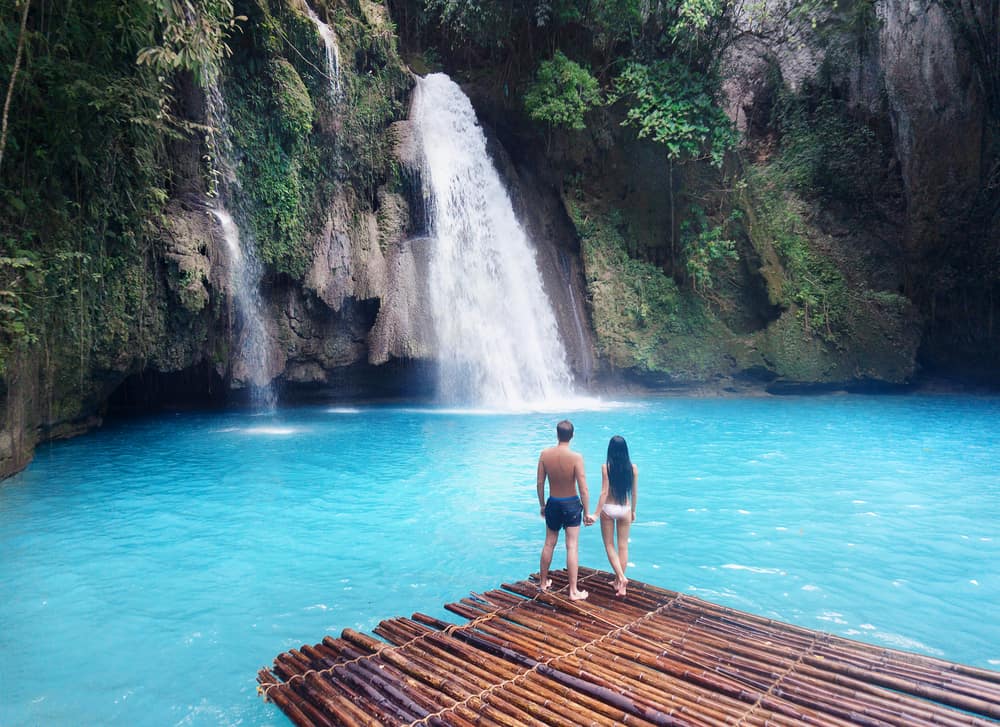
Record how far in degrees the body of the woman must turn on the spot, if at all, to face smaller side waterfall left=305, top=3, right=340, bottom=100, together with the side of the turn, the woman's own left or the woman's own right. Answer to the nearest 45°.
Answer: approximately 45° to the woman's own left

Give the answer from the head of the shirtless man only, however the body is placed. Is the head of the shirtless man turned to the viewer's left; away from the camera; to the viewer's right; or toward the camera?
away from the camera

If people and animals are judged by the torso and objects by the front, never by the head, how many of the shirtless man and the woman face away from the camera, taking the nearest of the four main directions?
2

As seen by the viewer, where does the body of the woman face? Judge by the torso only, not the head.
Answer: away from the camera

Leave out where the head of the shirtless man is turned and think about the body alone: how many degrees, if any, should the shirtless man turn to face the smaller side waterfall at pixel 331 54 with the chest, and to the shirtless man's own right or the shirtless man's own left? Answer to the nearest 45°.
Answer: approximately 45° to the shirtless man's own left

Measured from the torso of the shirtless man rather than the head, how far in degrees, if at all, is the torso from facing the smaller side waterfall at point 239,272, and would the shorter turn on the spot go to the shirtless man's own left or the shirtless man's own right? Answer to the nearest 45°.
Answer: approximately 45° to the shirtless man's own left

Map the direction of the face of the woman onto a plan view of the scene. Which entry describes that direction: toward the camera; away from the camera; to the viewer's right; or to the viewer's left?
away from the camera

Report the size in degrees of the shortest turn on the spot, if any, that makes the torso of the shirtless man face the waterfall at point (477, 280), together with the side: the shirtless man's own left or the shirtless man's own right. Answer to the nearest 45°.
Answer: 0° — they already face it

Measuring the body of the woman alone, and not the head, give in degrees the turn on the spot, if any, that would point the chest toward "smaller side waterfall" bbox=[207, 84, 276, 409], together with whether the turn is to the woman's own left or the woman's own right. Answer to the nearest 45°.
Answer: approximately 45° to the woman's own left

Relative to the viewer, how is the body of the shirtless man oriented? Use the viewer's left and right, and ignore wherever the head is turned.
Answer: facing away from the viewer
